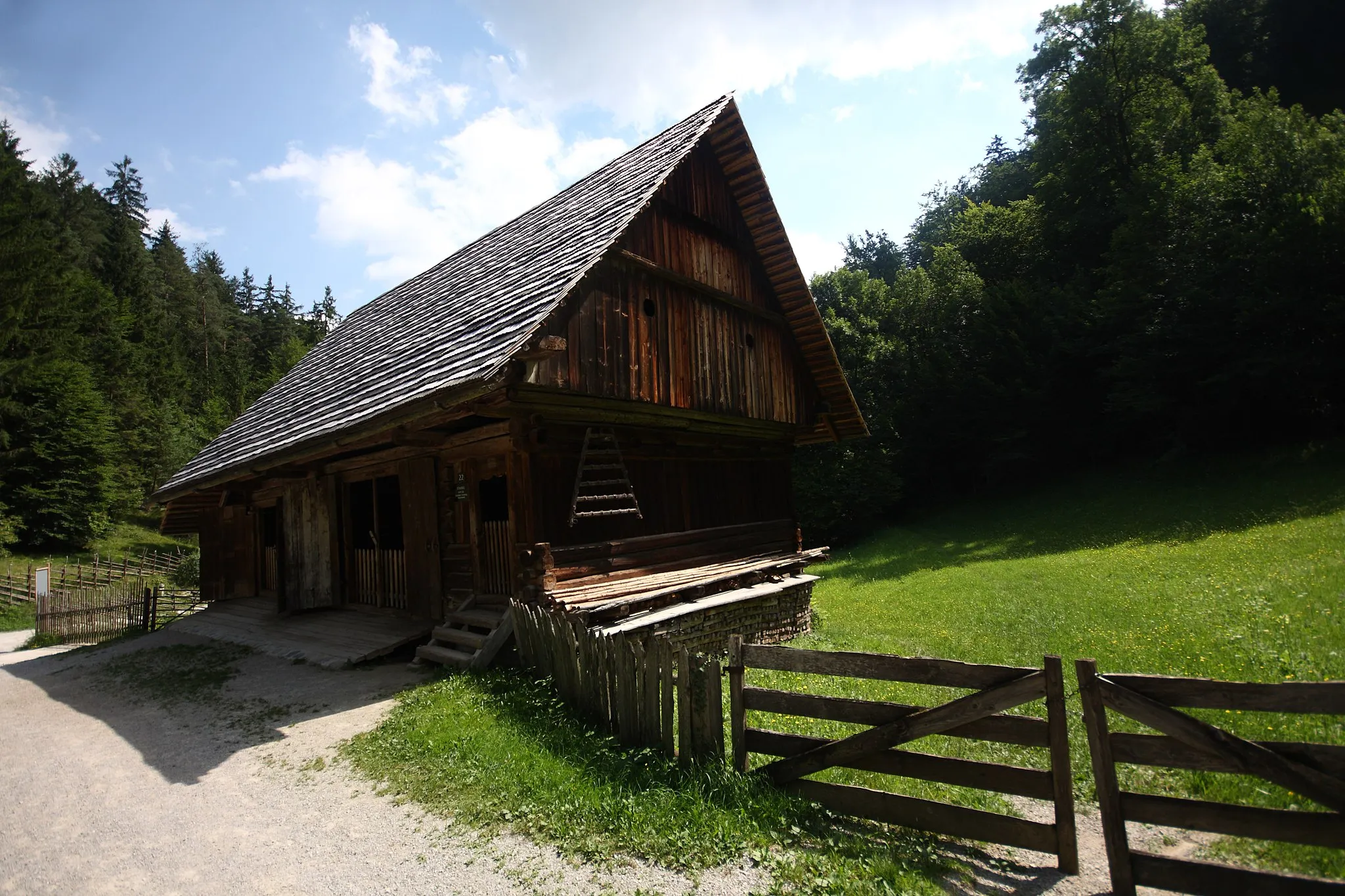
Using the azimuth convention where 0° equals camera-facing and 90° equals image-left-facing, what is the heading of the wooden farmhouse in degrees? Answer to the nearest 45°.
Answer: approximately 45°

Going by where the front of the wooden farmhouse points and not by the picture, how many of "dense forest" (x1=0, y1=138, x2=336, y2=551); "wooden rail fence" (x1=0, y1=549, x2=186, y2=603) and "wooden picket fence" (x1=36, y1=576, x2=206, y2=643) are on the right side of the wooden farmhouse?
3

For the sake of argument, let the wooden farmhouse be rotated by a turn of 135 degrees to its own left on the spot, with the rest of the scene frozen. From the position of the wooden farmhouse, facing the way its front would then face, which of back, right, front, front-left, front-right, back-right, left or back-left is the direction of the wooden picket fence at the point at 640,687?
right

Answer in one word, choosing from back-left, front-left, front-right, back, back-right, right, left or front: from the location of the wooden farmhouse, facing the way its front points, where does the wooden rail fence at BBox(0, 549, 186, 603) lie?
right

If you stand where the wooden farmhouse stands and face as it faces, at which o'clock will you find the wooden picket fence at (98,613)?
The wooden picket fence is roughly at 3 o'clock from the wooden farmhouse.

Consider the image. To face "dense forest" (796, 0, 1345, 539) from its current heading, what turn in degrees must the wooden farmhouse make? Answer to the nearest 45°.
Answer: approximately 180°

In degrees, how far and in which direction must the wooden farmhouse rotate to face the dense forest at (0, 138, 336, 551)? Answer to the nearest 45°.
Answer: approximately 90° to its right

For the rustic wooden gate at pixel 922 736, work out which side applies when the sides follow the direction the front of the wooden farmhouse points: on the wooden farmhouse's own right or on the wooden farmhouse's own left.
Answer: on the wooden farmhouse's own left

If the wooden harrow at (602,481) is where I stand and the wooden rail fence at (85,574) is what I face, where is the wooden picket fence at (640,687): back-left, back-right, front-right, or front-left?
back-left
